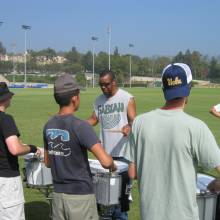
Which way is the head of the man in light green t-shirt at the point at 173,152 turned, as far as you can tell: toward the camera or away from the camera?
away from the camera

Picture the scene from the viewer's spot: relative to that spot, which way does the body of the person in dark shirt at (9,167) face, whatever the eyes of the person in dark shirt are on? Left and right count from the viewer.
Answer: facing away from the viewer and to the right of the viewer

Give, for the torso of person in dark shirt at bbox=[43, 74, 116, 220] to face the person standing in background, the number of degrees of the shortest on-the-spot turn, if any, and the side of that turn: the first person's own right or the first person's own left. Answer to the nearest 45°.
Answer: approximately 45° to the first person's own left

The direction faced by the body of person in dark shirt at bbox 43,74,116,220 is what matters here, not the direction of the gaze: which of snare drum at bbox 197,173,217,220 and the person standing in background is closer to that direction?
the person standing in background

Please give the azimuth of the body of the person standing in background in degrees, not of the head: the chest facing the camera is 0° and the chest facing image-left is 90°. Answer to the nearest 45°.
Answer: approximately 0°

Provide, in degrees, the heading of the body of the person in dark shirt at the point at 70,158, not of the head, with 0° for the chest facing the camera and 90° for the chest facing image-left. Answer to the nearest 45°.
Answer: approximately 225°

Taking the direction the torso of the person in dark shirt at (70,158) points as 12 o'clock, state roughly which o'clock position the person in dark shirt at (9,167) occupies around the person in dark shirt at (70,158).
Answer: the person in dark shirt at (9,167) is roughly at 9 o'clock from the person in dark shirt at (70,158).

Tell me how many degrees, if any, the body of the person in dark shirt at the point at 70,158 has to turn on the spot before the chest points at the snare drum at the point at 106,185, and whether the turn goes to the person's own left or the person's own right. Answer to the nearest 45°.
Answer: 0° — they already face it

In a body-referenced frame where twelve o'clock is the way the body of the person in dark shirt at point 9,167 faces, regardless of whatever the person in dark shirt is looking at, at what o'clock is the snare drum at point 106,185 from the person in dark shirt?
The snare drum is roughly at 2 o'clock from the person in dark shirt.

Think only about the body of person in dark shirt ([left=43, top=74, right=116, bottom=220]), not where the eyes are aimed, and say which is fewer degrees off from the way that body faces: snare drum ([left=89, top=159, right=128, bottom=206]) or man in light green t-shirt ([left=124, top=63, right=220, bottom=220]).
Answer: the snare drum
